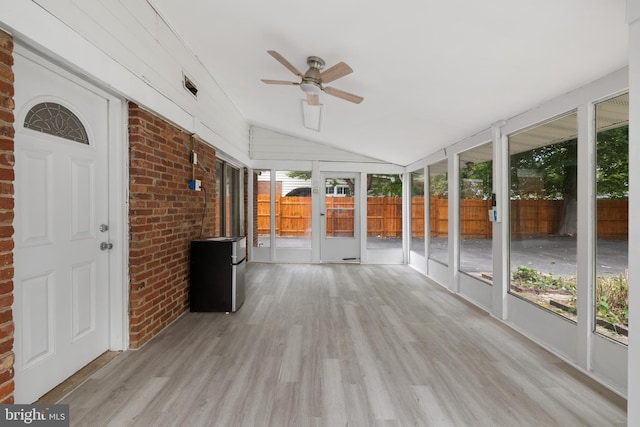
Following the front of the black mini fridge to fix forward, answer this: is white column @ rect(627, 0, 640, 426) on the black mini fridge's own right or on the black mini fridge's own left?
on the black mini fridge's own right

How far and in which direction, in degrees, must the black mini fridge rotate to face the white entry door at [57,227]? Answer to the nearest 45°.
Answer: approximately 135° to its right

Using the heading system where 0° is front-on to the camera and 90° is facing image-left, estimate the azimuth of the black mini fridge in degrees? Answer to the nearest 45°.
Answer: approximately 270°
